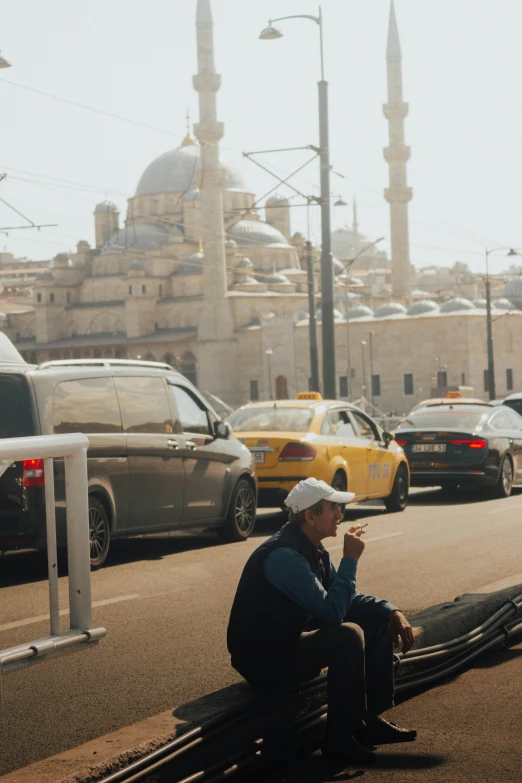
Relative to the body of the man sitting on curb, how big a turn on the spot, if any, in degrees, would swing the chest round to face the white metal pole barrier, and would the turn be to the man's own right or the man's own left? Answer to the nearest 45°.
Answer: approximately 135° to the man's own right

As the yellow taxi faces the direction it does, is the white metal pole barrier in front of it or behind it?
behind

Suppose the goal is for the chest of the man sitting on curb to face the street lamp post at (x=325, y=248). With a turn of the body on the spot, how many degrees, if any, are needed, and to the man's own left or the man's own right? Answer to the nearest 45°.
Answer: approximately 90° to the man's own left

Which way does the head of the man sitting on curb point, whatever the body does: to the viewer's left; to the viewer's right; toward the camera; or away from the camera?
to the viewer's right

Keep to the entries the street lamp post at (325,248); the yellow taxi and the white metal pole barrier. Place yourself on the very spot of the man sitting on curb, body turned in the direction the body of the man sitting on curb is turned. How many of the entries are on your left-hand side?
2

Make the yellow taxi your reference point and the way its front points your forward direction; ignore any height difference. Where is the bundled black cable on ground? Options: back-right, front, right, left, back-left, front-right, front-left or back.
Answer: back-right

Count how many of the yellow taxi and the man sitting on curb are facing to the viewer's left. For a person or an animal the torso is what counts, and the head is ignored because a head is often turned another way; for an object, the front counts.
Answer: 0

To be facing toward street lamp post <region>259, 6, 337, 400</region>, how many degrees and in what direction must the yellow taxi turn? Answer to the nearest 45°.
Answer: approximately 45° to its left

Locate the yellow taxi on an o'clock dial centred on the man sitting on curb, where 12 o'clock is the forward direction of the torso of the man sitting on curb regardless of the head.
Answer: The yellow taxi is roughly at 9 o'clock from the man sitting on curb.

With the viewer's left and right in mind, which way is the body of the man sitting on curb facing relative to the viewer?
facing to the right of the viewer

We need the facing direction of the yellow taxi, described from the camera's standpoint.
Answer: facing away from the viewer and to the right of the viewer

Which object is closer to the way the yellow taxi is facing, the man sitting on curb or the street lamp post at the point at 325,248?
the street lamp post

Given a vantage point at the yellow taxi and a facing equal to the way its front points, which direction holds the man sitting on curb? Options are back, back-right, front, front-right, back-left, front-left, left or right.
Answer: back-right
